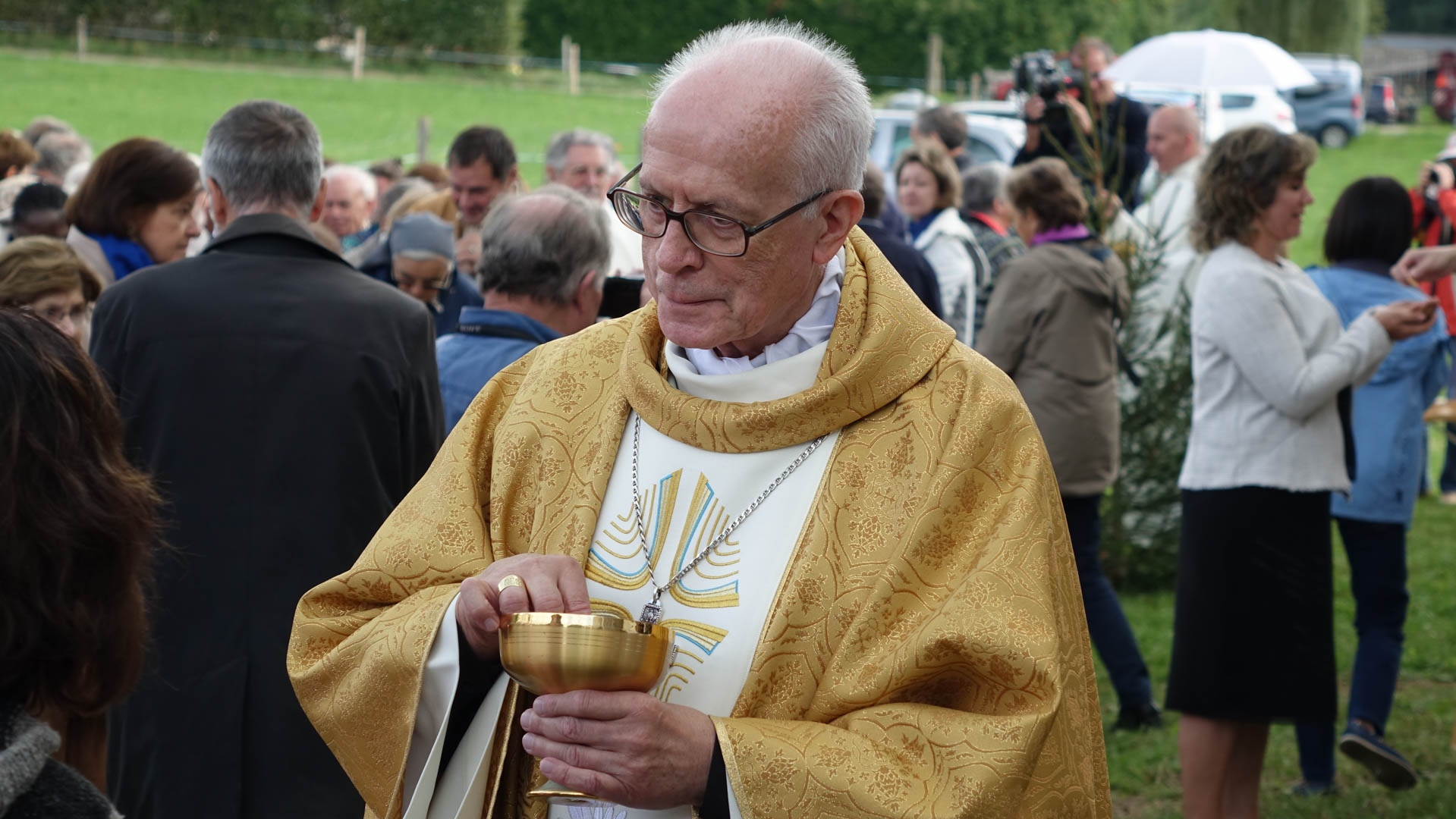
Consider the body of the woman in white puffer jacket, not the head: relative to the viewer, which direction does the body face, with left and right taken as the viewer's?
facing the viewer and to the left of the viewer

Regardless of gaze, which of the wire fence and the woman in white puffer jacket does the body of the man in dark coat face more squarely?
the wire fence

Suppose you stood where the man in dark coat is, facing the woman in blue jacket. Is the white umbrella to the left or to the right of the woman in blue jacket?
left

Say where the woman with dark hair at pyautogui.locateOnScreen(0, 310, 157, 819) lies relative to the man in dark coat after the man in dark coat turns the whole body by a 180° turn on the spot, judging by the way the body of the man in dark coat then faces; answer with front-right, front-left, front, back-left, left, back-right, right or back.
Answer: front

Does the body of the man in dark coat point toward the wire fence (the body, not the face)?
yes

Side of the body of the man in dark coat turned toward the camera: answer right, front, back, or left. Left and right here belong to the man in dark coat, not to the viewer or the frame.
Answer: back

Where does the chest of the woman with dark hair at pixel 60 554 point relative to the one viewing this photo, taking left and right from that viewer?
facing away from the viewer and to the right of the viewer

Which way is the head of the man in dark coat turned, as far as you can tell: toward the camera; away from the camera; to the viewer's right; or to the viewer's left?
away from the camera

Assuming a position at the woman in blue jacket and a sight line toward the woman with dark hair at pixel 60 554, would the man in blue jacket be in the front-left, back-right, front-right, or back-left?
front-right

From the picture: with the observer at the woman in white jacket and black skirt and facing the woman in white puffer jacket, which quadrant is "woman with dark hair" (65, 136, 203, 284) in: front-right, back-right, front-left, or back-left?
front-left

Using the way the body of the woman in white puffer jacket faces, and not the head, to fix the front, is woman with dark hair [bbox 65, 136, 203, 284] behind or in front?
in front

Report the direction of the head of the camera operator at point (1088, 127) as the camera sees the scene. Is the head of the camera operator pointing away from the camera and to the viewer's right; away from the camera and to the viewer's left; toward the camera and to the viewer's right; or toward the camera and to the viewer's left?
toward the camera and to the viewer's left

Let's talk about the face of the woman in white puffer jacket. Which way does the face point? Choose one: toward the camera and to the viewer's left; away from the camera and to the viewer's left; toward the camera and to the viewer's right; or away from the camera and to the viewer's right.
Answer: toward the camera and to the viewer's left
